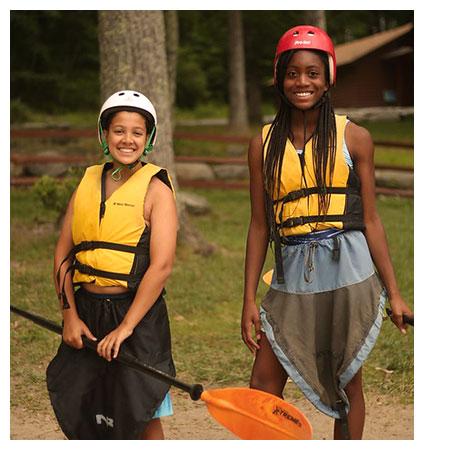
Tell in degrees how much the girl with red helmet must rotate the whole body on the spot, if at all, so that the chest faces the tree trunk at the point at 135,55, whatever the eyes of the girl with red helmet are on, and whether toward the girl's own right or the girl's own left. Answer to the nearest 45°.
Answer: approximately 180°

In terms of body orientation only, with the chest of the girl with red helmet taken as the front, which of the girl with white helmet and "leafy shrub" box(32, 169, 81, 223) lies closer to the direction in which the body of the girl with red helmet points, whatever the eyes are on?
the girl with white helmet

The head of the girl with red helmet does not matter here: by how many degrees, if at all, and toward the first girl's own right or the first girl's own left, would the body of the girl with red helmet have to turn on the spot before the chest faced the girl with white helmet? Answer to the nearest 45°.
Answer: approximately 90° to the first girl's own right

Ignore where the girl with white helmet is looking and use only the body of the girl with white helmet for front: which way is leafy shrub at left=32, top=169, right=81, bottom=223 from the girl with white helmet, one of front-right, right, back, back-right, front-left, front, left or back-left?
back-right

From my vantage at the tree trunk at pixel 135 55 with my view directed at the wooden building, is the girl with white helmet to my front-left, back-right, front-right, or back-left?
back-right

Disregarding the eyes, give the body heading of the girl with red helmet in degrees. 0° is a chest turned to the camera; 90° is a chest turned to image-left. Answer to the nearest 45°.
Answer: approximately 0°

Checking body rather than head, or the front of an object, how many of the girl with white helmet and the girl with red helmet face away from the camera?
0
